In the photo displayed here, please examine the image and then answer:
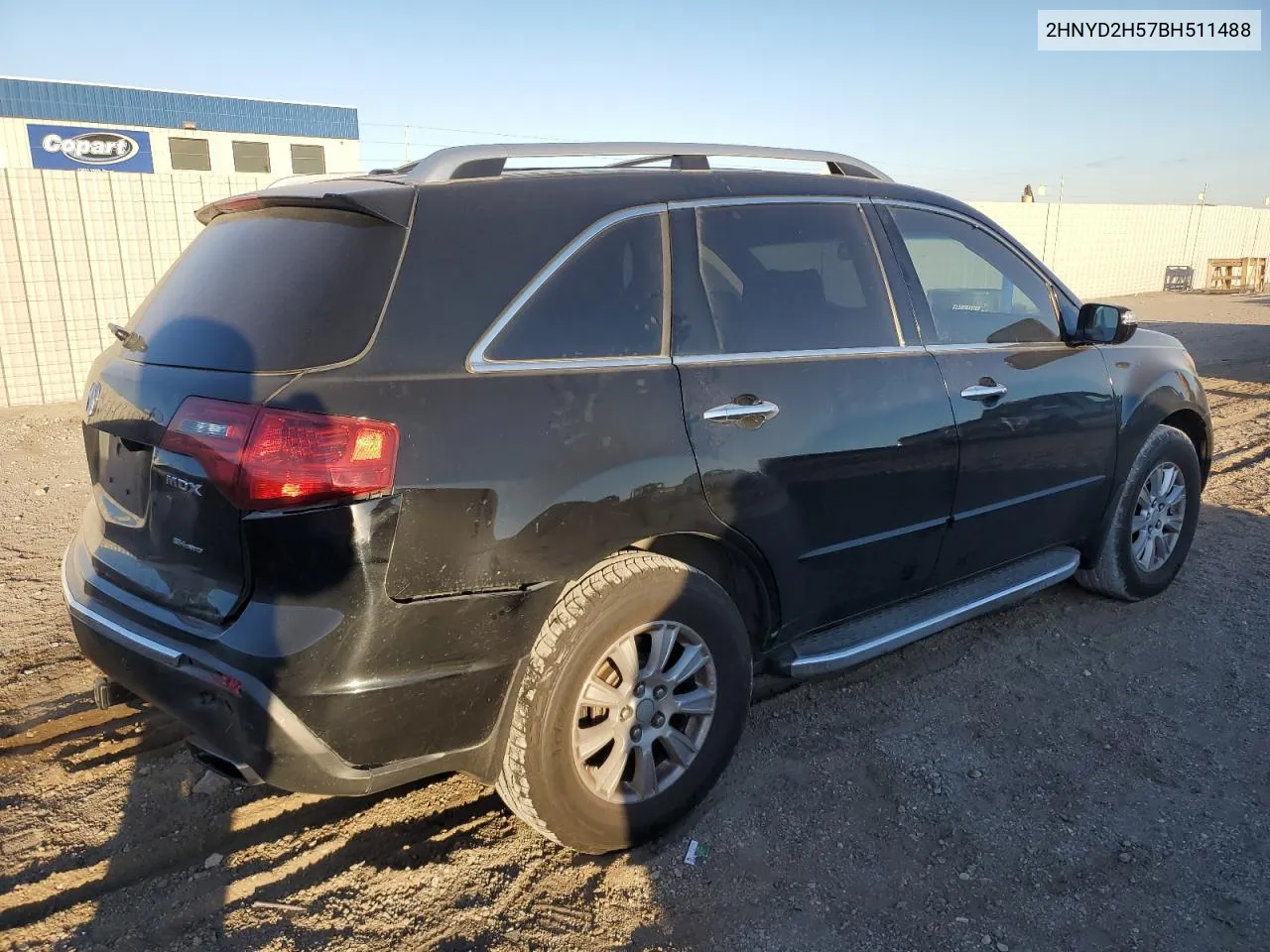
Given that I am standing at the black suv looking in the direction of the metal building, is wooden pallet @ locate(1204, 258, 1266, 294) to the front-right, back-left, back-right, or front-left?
front-right

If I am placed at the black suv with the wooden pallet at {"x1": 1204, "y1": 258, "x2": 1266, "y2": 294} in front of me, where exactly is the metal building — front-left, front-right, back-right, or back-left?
front-left

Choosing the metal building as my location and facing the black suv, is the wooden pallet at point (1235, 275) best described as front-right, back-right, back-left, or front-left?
front-left

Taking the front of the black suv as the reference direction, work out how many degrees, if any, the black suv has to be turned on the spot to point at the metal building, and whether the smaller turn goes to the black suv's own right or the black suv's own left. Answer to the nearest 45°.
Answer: approximately 90° to the black suv's own left

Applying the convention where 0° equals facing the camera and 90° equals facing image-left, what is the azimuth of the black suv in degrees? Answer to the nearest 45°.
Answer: approximately 225°

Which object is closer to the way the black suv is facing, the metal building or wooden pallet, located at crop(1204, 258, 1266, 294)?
the wooden pallet

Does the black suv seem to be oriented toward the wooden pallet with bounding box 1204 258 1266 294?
yes

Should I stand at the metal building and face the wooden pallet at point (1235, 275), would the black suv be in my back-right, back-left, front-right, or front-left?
front-right

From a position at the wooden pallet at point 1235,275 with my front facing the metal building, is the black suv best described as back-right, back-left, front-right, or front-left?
front-left
